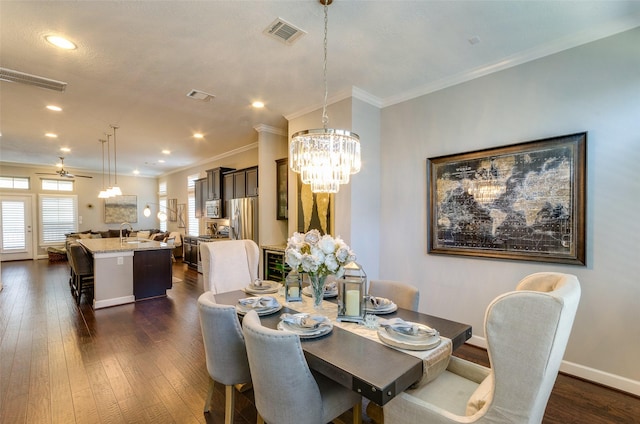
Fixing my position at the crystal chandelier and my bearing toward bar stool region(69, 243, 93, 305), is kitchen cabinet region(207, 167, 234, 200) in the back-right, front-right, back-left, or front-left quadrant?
front-right

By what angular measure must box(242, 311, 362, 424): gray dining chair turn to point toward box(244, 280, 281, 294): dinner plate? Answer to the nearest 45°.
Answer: approximately 45° to its left

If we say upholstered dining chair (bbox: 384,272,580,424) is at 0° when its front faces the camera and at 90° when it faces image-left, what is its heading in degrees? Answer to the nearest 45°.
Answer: approximately 135°

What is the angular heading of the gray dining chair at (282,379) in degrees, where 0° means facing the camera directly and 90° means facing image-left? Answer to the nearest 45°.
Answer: approximately 225°

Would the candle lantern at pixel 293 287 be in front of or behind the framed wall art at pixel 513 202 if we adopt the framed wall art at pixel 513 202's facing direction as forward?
in front

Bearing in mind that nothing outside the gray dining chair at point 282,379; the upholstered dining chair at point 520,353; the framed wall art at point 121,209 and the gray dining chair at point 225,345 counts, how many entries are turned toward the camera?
1

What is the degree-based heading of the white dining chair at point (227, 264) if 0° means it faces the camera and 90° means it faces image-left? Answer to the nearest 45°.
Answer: approximately 315°

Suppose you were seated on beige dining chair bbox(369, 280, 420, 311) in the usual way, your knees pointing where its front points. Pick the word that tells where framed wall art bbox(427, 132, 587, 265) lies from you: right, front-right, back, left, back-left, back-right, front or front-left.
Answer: back

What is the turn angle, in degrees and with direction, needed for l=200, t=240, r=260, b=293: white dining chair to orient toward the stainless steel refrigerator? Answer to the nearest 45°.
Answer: approximately 135° to its left

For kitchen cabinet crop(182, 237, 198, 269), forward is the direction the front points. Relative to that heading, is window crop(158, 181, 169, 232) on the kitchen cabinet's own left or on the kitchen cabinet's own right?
on the kitchen cabinet's own right

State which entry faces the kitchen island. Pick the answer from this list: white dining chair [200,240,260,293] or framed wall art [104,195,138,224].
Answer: the framed wall art

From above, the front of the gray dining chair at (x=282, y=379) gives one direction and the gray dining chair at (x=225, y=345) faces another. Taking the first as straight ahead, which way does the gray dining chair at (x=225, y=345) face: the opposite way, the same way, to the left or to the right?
the same way

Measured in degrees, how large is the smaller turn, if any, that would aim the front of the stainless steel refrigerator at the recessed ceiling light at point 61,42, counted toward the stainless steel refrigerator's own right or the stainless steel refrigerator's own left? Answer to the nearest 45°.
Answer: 0° — it already faces it

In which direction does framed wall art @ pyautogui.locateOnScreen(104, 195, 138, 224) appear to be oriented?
toward the camera

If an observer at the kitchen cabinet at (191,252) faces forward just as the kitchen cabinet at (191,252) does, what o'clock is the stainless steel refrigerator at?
The stainless steel refrigerator is roughly at 10 o'clock from the kitchen cabinet.

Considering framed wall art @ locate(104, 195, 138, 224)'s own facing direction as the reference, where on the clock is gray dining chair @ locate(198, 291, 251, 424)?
The gray dining chair is roughly at 12 o'clock from the framed wall art.

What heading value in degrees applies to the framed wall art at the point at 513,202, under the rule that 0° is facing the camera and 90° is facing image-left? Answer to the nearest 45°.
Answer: approximately 45°

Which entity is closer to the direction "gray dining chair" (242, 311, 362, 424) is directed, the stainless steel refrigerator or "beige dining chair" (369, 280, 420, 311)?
the beige dining chair
